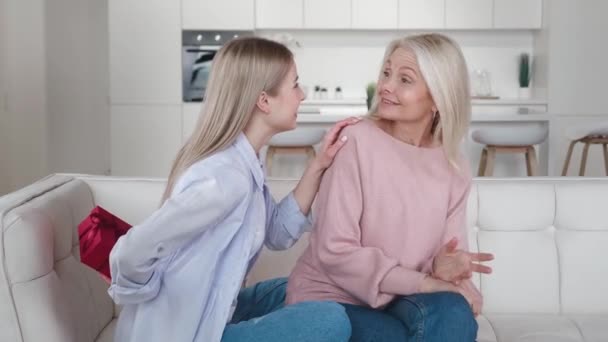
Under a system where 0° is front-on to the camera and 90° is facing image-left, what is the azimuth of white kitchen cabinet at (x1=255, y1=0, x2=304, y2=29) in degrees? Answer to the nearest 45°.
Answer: approximately 0°

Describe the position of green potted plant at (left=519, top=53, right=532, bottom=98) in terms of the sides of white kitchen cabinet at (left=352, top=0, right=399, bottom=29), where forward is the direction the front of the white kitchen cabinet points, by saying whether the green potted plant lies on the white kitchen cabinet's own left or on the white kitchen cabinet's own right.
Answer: on the white kitchen cabinet's own left

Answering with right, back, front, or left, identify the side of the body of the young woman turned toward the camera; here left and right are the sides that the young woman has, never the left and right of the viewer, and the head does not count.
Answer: right

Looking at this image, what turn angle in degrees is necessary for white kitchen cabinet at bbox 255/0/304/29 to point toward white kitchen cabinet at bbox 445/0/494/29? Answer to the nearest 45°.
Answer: approximately 90° to its left

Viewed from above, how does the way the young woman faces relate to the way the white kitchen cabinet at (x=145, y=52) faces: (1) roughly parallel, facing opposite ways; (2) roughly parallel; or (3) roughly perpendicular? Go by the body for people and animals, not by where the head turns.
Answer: roughly perpendicular

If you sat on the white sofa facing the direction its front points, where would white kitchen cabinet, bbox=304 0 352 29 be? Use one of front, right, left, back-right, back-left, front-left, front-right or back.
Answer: back

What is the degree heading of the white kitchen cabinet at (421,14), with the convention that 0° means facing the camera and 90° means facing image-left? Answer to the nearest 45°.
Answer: approximately 0°

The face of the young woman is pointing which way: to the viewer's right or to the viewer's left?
to the viewer's right

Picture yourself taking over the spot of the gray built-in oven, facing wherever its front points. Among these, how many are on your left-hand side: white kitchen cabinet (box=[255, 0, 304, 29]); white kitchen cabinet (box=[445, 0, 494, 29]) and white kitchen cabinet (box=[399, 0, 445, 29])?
3
